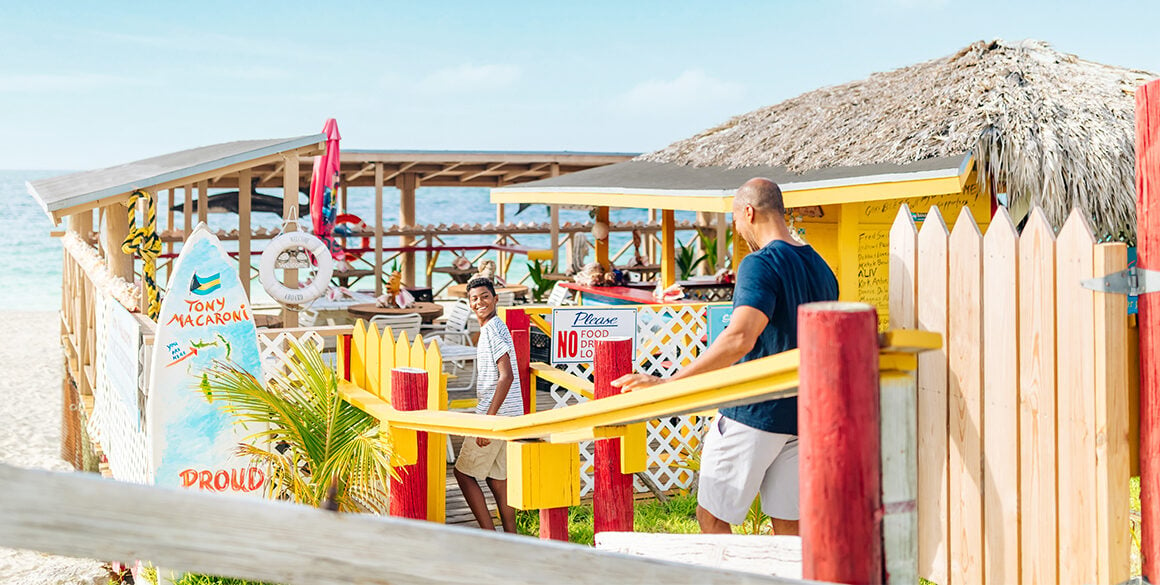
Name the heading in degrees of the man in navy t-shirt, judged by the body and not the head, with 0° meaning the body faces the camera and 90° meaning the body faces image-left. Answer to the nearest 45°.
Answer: approximately 135°

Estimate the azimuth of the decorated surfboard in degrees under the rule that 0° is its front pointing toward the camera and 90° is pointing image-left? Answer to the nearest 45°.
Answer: approximately 0°

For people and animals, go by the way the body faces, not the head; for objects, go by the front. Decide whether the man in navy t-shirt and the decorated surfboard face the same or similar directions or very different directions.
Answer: very different directions

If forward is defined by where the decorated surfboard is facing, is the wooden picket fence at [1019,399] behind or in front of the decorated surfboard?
in front

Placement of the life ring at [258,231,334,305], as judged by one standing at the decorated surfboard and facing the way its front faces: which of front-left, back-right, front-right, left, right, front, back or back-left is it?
back

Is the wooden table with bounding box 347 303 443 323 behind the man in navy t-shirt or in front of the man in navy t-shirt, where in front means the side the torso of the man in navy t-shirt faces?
in front

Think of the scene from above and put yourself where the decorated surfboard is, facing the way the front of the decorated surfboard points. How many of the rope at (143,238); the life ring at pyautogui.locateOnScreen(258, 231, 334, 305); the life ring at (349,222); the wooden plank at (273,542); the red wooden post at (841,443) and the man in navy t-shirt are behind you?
3

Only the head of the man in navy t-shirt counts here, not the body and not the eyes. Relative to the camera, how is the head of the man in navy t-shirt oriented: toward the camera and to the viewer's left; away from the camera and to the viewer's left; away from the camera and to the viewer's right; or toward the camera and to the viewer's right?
away from the camera and to the viewer's left

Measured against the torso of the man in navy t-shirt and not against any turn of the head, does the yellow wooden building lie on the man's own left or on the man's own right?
on the man's own right

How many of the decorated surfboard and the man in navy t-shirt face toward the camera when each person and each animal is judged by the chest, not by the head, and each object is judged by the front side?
1

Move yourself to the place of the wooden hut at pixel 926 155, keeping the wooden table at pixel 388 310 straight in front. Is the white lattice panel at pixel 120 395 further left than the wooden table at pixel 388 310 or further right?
left

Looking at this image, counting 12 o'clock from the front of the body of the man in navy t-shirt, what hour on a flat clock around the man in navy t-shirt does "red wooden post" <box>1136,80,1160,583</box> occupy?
The red wooden post is roughly at 6 o'clock from the man in navy t-shirt.

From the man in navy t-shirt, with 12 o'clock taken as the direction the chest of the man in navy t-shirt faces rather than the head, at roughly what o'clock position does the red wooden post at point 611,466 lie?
The red wooden post is roughly at 12 o'clock from the man in navy t-shirt.

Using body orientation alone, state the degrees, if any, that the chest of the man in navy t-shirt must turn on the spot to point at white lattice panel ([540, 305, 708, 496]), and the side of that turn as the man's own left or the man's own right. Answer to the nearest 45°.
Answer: approximately 45° to the man's own right

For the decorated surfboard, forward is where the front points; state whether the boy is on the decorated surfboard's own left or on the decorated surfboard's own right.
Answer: on the decorated surfboard's own left
